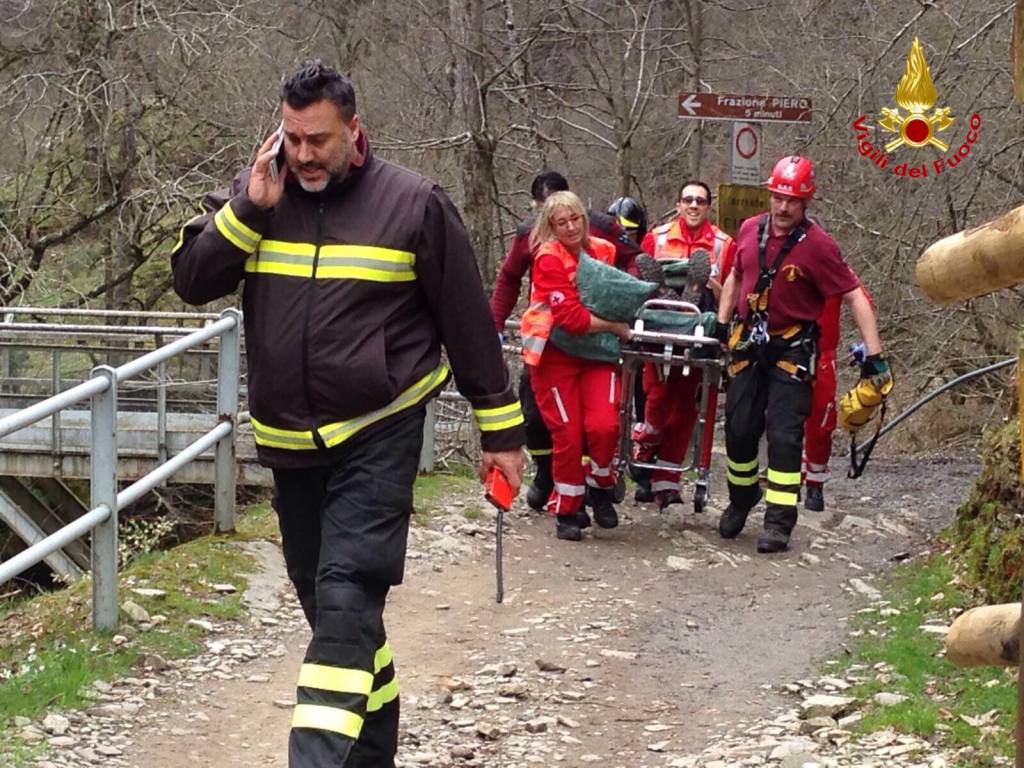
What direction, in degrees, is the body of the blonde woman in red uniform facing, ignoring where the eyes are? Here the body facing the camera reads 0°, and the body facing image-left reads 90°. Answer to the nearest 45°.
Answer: approximately 315°

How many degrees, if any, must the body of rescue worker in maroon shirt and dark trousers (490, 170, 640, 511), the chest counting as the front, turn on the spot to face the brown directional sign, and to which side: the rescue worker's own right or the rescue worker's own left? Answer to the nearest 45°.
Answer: approximately 135° to the rescue worker's own left

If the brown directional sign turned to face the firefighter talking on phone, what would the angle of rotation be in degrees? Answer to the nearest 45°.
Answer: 0° — it already faces them

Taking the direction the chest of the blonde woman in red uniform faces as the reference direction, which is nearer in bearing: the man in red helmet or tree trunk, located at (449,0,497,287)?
the man in red helmet

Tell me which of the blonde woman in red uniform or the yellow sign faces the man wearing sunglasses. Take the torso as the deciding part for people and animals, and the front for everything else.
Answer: the yellow sign
